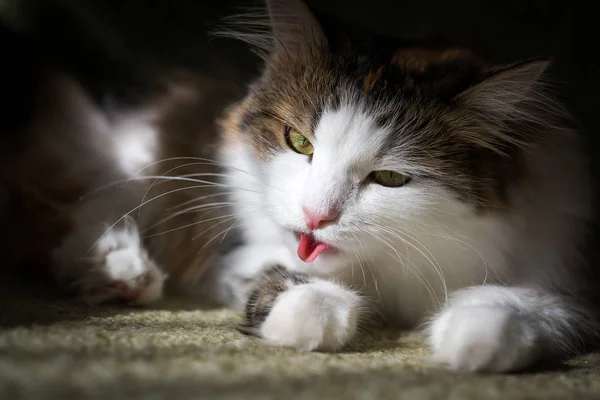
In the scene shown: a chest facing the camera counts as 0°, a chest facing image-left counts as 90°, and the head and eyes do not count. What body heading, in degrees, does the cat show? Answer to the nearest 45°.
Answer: approximately 315°
